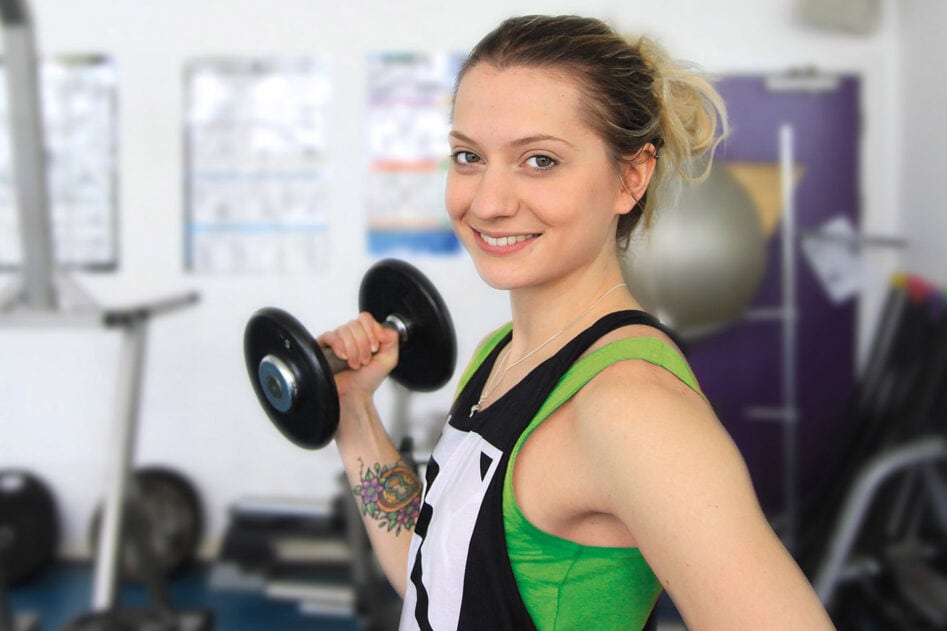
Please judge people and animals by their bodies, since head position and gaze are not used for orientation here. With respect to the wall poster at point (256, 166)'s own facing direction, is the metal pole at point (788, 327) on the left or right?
on its left

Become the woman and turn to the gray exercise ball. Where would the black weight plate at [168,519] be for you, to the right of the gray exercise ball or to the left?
left

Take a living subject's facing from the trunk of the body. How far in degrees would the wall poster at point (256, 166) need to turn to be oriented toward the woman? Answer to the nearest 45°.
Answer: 0° — it already faces them

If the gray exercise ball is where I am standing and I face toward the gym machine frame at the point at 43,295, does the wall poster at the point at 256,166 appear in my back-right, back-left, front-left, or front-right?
front-right

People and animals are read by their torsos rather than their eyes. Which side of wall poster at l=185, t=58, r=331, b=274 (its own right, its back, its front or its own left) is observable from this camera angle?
front

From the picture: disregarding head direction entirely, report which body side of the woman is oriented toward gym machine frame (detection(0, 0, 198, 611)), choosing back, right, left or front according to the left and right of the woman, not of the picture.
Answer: right

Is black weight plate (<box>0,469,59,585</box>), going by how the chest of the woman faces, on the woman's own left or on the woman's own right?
on the woman's own right

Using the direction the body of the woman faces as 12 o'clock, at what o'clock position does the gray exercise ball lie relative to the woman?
The gray exercise ball is roughly at 5 o'clock from the woman.

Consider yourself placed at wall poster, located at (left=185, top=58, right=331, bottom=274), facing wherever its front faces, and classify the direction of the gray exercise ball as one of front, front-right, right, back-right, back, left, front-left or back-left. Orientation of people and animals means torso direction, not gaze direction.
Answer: front-left

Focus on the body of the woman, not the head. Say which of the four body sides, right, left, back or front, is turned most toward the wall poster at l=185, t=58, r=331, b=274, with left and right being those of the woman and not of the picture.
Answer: right

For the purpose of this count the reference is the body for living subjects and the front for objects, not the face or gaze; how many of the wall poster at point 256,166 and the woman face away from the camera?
0

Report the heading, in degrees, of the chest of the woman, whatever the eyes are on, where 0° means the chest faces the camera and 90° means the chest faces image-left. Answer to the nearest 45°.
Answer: approximately 45°
